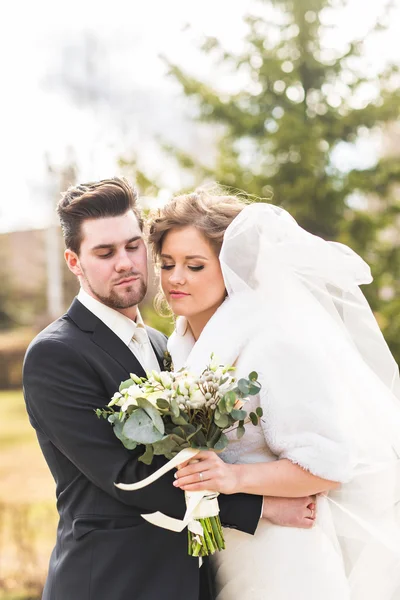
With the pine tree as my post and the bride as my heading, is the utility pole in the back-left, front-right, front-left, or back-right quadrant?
back-right

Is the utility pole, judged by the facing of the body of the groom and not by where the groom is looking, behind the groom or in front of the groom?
behind

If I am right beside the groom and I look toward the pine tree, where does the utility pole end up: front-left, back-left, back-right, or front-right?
front-left

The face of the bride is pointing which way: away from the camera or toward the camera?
toward the camera

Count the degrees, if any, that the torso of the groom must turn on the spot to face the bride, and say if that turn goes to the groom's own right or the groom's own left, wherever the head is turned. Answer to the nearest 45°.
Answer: approximately 45° to the groom's own left

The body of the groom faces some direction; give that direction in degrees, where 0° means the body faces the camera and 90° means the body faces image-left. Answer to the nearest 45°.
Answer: approximately 315°

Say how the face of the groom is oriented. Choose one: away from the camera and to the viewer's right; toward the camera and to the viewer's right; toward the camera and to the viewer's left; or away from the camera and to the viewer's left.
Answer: toward the camera and to the viewer's right

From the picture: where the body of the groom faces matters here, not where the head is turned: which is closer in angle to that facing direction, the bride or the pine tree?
the bride
